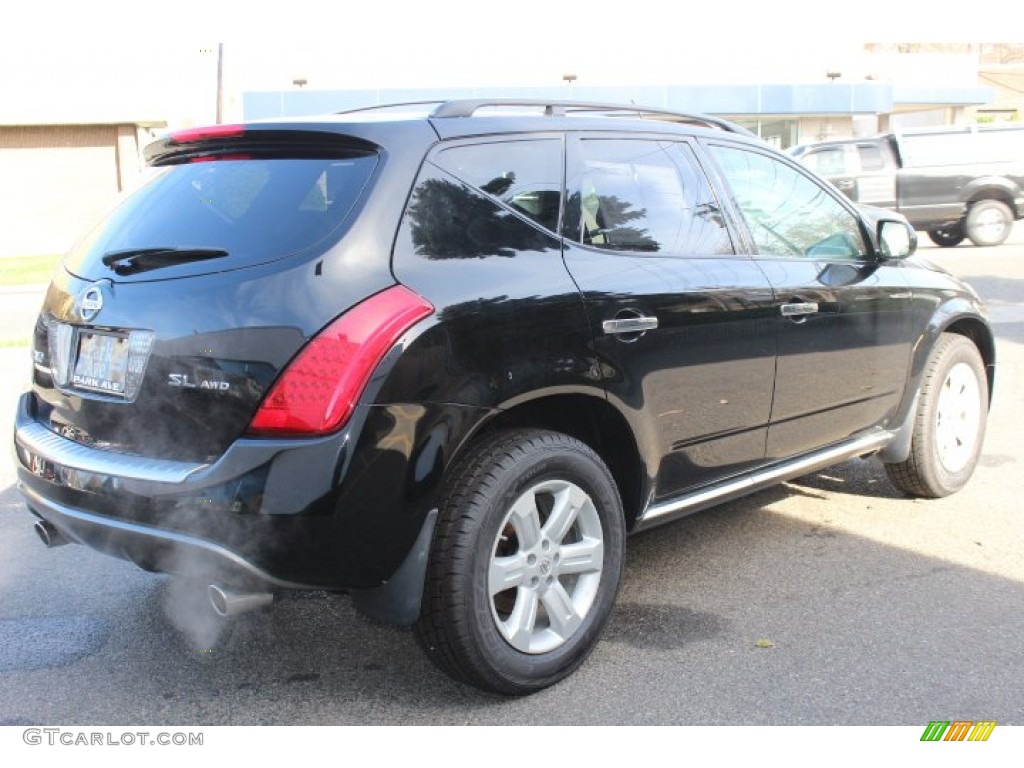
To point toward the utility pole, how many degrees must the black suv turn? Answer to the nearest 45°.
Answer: approximately 45° to its left

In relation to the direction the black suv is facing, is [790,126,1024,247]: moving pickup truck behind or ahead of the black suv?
ahead

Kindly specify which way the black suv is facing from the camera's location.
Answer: facing away from the viewer and to the right of the viewer

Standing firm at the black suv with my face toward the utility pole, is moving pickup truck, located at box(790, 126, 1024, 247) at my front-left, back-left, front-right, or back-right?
front-right

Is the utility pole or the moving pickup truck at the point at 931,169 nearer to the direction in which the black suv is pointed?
the moving pickup truck
